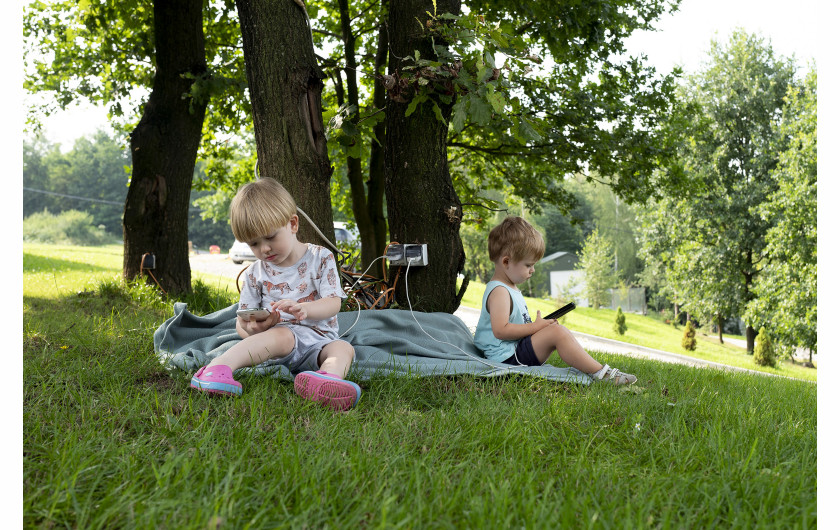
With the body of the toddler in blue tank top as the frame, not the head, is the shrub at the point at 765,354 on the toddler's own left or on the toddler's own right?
on the toddler's own left

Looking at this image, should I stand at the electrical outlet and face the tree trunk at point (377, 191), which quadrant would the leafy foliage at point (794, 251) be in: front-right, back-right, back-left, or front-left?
front-right

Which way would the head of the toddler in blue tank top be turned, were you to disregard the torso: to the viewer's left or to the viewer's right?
to the viewer's right

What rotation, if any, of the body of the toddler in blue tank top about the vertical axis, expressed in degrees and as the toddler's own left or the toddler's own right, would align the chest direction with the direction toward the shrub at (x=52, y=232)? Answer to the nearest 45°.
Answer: approximately 135° to the toddler's own left

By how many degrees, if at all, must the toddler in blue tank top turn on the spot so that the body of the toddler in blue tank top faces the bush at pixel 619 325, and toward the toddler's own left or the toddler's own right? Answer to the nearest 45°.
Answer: approximately 90° to the toddler's own left

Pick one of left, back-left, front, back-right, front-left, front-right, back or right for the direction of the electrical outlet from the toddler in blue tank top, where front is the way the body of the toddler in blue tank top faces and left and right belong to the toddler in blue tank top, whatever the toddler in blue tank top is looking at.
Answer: back-left

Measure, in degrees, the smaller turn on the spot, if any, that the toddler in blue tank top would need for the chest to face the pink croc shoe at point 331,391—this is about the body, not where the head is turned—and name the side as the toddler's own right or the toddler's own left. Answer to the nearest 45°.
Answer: approximately 135° to the toddler's own right

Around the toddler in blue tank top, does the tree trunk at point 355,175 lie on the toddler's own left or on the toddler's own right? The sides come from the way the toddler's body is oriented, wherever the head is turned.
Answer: on the toddler's own left

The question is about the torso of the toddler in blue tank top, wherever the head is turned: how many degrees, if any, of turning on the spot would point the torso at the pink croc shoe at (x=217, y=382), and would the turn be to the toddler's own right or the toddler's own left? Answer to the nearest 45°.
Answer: approximately 135° to the toddler's own right

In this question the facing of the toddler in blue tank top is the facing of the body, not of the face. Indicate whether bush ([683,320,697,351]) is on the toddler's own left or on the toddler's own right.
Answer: on the toddler's own left

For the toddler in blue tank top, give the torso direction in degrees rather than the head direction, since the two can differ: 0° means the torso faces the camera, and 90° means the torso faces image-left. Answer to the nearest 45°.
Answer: approximately 270°
